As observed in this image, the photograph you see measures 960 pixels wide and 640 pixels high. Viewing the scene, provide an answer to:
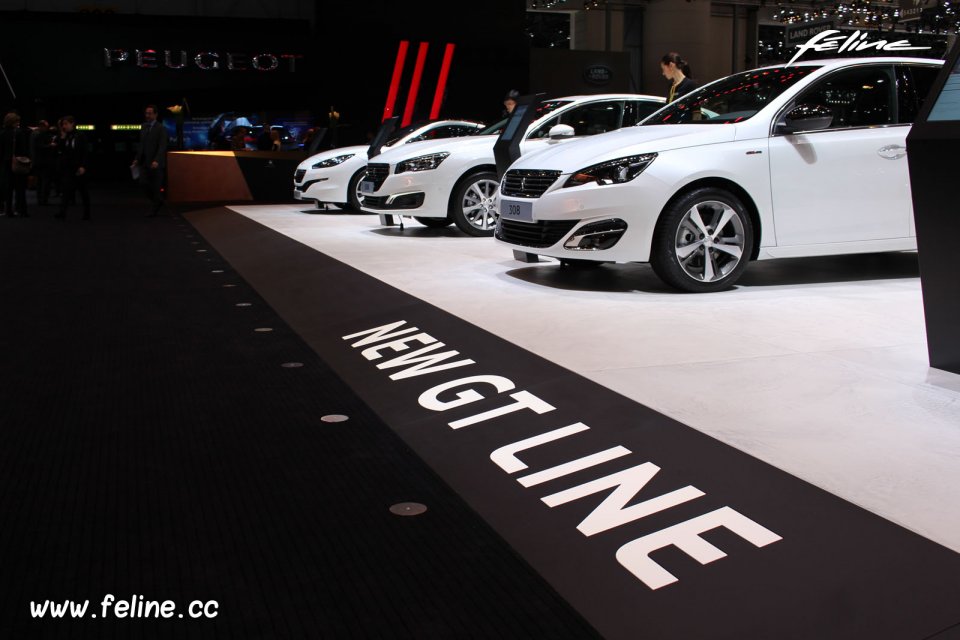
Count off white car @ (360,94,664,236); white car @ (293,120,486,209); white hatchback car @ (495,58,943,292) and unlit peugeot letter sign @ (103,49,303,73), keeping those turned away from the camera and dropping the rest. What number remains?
0

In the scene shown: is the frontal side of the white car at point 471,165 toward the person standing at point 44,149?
no

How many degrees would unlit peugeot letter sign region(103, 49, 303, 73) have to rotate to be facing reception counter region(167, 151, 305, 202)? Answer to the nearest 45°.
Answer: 0° — it already faces it

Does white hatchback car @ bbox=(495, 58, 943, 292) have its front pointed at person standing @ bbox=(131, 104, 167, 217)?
no

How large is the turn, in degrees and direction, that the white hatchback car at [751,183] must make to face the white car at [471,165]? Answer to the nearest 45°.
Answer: approximately 90° to its right

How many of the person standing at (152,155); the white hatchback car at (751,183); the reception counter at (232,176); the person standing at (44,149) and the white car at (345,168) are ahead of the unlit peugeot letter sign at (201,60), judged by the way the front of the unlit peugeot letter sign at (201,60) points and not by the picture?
5

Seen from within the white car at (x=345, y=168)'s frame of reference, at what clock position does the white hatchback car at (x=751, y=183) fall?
The white hatchback car is roughly at 10 o'clock from the white car.

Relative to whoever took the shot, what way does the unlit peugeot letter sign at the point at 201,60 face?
facing the viewer

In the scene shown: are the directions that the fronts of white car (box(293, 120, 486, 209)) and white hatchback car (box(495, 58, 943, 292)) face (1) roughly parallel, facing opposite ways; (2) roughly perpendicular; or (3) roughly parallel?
roughly parallel

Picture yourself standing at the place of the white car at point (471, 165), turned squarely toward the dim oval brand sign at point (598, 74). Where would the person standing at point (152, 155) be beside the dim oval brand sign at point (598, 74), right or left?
left

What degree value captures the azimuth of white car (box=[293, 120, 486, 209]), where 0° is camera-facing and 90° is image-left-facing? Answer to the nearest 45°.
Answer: approximately 45°

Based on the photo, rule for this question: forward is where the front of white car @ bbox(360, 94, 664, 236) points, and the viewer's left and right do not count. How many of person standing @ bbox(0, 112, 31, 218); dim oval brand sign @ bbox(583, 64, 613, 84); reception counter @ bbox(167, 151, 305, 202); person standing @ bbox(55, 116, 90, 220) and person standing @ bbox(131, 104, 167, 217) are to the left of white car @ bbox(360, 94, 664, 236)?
0

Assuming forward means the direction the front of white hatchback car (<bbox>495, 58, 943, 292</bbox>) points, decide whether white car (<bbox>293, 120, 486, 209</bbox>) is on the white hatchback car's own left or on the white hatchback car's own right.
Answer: on the white hatchback car's own right

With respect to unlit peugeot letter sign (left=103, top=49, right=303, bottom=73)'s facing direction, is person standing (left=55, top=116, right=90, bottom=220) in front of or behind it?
in front

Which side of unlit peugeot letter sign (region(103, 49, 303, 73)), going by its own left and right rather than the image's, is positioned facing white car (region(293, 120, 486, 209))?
front

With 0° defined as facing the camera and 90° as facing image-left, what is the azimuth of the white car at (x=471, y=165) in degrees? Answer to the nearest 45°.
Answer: approximately 45°

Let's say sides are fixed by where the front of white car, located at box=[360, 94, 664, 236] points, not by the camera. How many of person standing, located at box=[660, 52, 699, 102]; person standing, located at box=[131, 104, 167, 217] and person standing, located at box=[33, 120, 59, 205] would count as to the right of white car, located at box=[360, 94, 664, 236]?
2

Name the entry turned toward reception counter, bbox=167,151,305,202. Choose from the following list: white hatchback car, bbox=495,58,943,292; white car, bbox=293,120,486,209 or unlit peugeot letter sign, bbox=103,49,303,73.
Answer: the unlit peugeot letter sign

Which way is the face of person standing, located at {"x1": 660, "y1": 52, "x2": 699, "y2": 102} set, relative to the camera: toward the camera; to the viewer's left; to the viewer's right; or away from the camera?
to the viewer's left
